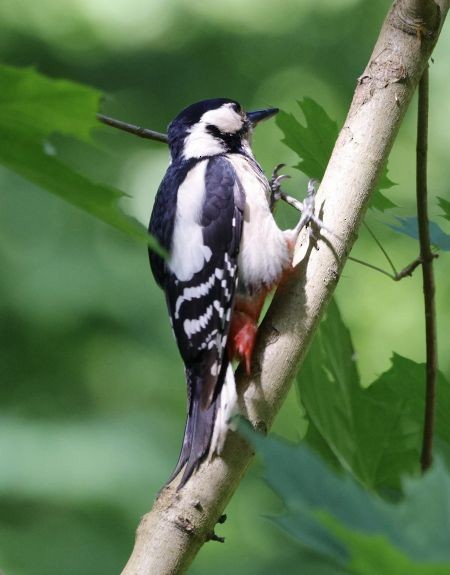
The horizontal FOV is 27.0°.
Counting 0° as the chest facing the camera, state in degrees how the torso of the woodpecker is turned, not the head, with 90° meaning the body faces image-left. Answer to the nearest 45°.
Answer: approximately 270°

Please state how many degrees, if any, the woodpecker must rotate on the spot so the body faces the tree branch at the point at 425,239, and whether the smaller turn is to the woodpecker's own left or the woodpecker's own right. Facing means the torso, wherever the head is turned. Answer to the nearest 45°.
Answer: approximately 45° to the woodpecker's own right

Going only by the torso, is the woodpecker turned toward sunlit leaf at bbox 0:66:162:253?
no

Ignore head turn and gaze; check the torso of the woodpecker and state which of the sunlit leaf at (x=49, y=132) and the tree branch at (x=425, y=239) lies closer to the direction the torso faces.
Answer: the tree branch

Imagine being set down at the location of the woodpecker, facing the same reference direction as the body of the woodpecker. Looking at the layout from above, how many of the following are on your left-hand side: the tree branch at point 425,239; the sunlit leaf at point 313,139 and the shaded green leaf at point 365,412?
0

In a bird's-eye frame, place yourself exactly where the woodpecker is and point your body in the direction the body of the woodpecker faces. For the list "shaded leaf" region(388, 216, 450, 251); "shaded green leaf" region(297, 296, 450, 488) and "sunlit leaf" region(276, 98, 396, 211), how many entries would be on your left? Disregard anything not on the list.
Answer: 0
